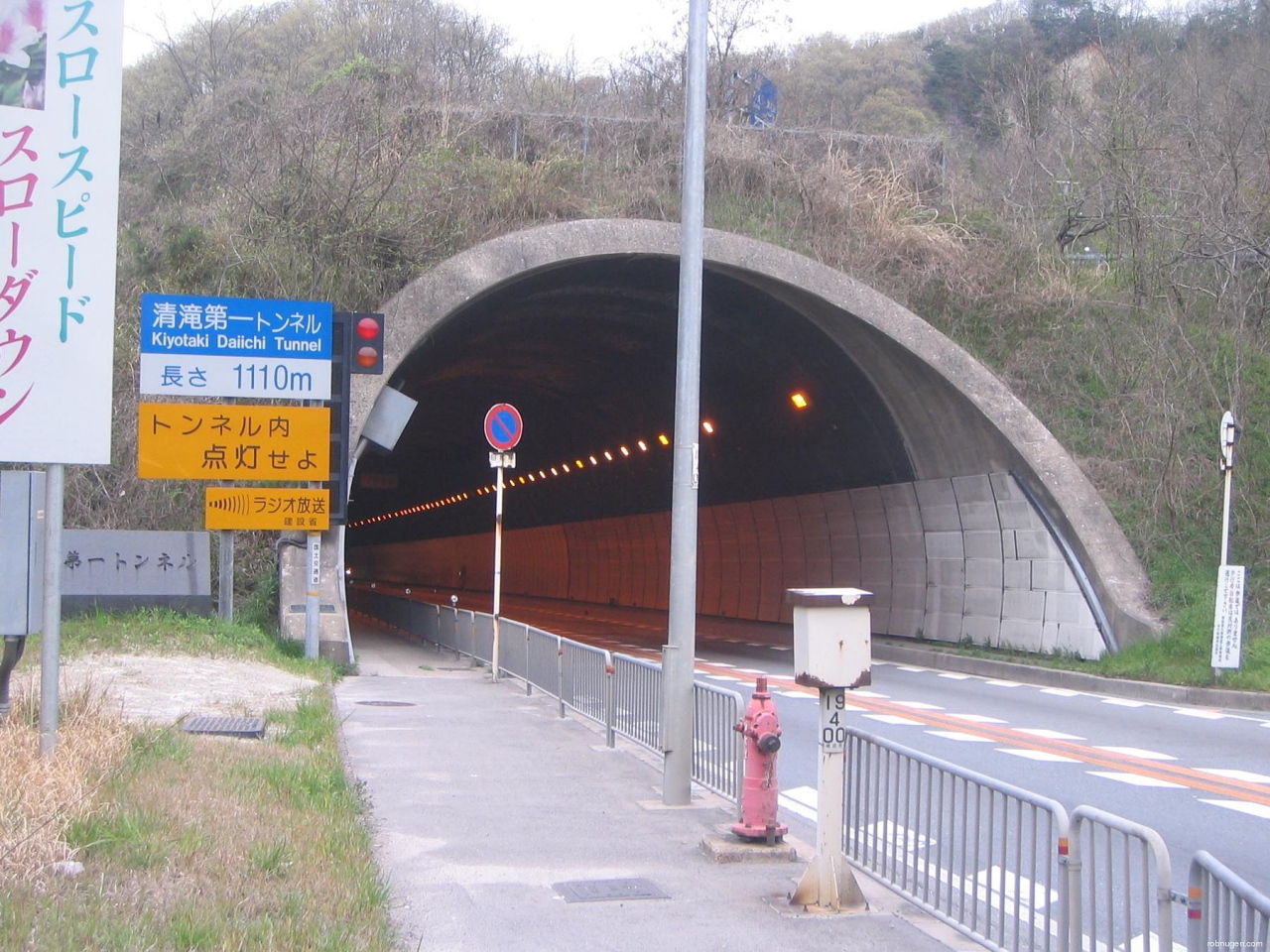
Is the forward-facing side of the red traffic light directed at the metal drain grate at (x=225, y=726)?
yes

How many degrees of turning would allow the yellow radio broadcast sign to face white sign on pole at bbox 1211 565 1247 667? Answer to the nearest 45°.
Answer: approximately 90° to its left

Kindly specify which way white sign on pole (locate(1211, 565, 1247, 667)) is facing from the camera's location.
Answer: facing the viewer

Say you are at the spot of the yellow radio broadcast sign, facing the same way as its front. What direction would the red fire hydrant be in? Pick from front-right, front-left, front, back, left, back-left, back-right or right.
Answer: front

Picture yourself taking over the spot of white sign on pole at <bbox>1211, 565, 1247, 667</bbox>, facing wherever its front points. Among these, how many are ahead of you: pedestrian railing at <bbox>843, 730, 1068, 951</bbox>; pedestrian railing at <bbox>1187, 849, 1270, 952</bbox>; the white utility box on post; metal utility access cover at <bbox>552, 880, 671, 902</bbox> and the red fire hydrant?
5

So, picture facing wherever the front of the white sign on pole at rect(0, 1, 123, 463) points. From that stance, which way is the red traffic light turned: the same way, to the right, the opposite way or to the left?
the same way

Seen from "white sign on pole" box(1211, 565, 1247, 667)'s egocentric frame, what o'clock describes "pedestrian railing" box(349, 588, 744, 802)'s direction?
The pedestrian railing is roughly at 1 o'clock from the white sign on pole.

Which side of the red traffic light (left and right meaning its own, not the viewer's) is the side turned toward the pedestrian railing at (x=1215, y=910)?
front

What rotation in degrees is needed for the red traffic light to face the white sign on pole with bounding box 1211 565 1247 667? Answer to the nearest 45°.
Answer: approximately 90° to its left

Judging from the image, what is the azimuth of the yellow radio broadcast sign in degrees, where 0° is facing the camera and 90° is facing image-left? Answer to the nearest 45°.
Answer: approximately 0°

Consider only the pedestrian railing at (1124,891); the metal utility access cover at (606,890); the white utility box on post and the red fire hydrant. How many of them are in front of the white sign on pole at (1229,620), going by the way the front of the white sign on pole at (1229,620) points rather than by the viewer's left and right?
4

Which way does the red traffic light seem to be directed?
toward the camera

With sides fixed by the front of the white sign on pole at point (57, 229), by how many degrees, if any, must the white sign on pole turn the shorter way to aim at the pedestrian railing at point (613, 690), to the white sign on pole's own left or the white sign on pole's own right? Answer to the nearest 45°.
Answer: approximately 135° to the white sign on pole's own left

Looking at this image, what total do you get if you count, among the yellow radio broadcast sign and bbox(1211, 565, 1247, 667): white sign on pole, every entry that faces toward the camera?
2

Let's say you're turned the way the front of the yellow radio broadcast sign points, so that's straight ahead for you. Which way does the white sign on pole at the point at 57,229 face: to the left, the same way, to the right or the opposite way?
the same way

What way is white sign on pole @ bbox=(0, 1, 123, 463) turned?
toward the camera

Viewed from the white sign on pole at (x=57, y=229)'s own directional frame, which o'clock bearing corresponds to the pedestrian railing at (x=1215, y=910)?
The pedestrian railing is roughly at 11 o'clock from the white sign on pole.

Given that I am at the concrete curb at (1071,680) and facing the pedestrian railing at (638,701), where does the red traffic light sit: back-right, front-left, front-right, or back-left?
front-right
